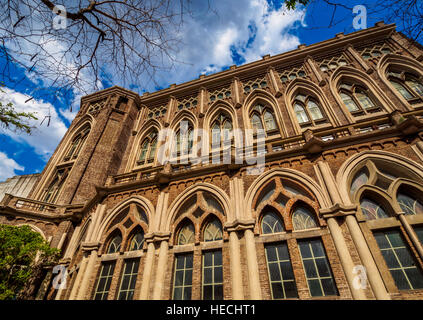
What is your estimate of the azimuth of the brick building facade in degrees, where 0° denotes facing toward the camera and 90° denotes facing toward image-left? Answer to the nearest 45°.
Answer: approximately 45°
